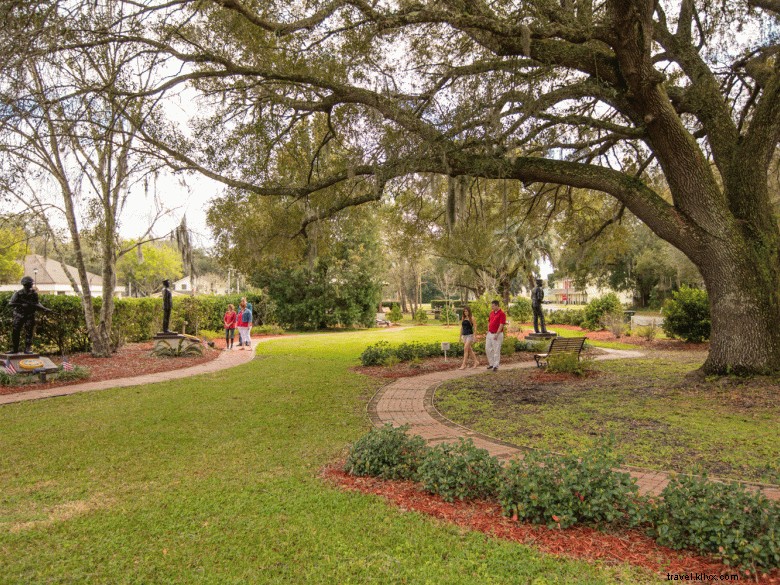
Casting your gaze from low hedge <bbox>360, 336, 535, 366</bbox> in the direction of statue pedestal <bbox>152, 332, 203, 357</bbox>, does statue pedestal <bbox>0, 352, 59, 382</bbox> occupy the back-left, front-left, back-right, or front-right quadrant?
front-left

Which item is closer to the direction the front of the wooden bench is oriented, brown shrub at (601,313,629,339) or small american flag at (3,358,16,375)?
the small american flag

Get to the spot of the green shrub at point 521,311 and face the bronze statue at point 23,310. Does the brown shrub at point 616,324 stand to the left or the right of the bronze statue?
left

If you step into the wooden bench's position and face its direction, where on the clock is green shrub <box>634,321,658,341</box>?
The green shrub is roughly at 2 o'clock from the wooden bench.

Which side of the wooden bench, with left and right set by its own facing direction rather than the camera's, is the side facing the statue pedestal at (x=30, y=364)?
front

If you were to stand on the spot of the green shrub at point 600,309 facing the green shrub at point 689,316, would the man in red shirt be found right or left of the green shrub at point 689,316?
right

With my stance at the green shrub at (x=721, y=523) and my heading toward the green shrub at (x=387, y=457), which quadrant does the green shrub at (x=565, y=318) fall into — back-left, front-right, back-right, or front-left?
front-right

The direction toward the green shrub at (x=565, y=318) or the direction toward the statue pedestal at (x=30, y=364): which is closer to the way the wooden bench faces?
the statue pedestal
